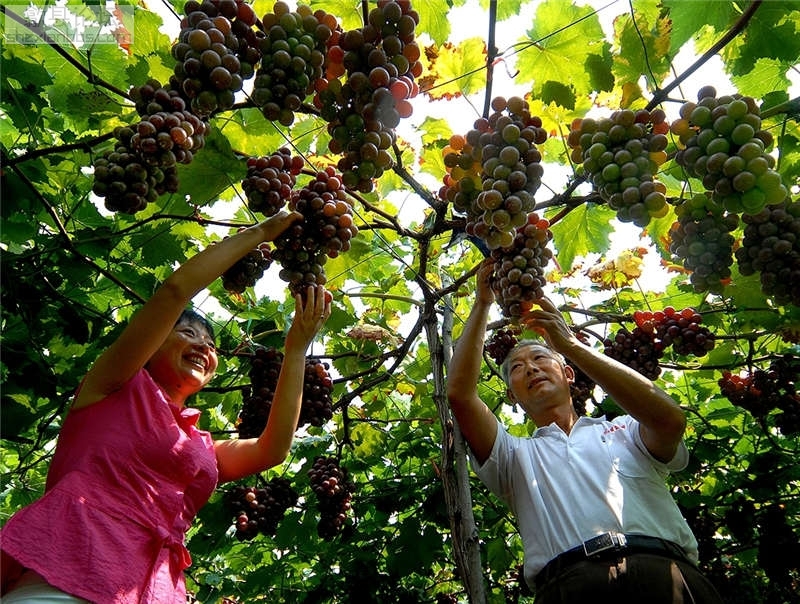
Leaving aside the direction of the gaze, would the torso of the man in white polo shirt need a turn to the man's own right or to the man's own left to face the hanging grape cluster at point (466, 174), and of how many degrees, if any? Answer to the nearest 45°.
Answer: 0° — they already face it

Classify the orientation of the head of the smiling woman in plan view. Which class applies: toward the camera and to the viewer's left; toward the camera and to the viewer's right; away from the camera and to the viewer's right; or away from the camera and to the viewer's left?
toward the camera and to the viewer's right

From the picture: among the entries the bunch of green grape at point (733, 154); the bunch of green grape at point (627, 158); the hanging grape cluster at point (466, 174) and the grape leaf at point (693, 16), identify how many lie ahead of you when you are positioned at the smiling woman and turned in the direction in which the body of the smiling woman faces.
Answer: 4

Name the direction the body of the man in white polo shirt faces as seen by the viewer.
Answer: toward the camera

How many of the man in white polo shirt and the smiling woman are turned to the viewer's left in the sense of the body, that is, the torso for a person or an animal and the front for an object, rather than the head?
0

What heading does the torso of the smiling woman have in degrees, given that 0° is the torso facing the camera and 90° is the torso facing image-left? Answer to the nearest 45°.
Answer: approximately 315°

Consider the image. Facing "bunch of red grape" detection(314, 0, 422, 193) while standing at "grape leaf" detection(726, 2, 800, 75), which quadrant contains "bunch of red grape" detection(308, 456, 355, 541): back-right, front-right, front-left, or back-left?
front-right

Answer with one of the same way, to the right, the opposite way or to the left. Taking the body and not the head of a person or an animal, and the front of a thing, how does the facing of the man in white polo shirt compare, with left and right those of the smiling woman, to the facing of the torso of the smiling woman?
to the right

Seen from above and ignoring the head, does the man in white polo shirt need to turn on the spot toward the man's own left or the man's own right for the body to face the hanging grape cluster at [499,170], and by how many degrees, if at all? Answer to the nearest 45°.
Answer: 0° — they already face it

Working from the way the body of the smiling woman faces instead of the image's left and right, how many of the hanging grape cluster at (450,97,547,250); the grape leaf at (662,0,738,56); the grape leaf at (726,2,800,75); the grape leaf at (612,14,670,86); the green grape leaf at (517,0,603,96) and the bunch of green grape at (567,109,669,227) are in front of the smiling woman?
6

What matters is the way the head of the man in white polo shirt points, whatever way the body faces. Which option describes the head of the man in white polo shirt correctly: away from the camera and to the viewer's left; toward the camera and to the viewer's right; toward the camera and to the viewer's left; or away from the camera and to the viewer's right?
toward the camera and to the viewer's left

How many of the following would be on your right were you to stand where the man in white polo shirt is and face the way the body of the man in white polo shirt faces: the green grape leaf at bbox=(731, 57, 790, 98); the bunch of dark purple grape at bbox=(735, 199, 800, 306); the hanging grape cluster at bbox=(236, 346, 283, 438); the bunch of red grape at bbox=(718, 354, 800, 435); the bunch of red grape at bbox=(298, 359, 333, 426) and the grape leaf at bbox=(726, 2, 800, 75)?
2
